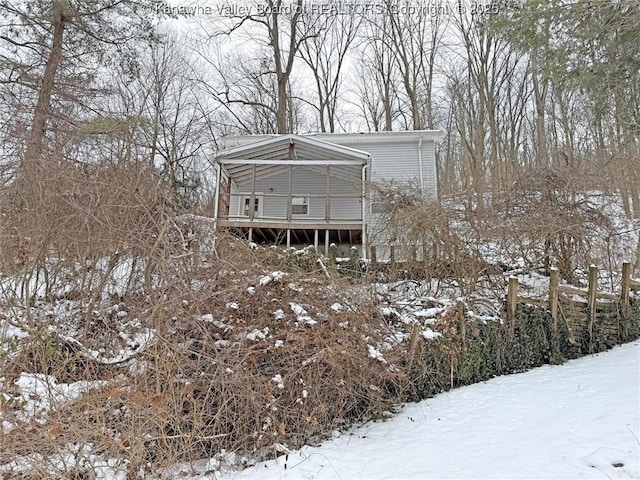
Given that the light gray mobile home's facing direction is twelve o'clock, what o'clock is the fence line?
The fence line is roughly at 11 o'clock from the light gray mobile home.

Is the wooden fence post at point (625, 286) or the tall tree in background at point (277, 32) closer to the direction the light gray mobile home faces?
the wooden fence post

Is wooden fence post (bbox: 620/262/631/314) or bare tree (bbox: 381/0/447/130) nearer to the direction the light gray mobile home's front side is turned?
the wooden fence post

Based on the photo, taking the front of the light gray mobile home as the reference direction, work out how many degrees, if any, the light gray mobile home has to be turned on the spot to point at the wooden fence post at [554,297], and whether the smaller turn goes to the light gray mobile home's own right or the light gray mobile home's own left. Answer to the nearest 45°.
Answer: approximately 45° to the light gray mobile home's own left

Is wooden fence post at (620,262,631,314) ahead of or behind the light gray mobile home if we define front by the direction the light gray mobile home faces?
ahead

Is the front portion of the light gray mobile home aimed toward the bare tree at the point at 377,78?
no

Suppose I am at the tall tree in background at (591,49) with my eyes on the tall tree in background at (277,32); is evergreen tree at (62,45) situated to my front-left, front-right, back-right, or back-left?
front-left

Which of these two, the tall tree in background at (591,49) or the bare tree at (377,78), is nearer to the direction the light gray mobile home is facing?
the tall tree in background

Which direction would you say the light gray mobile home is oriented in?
toward the camera

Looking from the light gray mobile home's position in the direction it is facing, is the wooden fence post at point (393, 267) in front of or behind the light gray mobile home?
in front

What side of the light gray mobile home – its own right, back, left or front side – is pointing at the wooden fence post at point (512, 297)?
front

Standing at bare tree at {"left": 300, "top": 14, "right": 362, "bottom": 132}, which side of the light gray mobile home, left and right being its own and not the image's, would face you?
back

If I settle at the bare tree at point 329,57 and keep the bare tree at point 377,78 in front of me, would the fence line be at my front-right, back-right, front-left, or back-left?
front-right

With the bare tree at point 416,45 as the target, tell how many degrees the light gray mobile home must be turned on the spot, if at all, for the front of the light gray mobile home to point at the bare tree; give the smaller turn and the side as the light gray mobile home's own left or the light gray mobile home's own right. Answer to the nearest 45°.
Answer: approximately 135° to the light gray mobile home's own left
